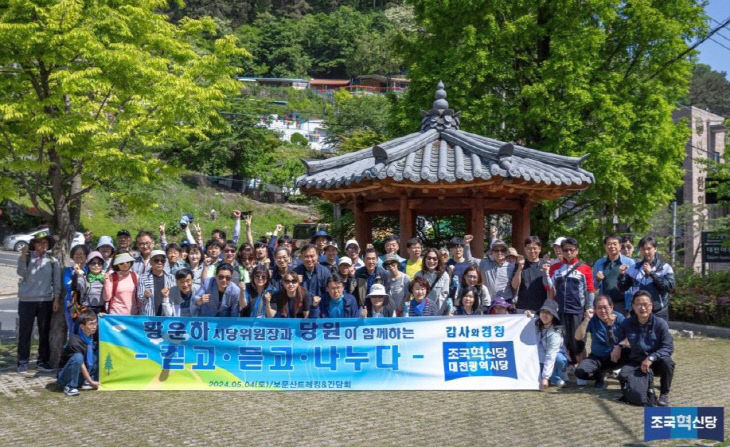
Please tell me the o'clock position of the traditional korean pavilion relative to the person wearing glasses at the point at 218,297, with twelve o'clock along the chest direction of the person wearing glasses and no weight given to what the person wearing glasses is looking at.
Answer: The traditional korean pavilion is roughly at 8 o'clock from the person wearing glasses.

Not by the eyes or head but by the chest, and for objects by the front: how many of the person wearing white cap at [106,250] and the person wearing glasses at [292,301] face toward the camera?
2

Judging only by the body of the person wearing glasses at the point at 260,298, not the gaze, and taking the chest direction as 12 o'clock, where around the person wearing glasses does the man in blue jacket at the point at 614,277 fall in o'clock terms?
The man in blue jacket is roughly at 9 o'clock from the person wearing glasses.

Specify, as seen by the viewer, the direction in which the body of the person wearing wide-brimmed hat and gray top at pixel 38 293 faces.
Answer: toward the camera

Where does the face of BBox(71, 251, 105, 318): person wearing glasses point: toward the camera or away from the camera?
toward the camera

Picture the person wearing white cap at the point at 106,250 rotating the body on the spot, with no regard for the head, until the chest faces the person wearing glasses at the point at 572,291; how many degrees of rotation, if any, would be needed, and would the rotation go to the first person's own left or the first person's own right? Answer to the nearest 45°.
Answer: approximately 45° to the first person's own left

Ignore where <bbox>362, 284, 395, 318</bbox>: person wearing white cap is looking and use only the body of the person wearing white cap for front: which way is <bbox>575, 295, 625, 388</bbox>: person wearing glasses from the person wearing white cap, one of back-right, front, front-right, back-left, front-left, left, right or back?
left

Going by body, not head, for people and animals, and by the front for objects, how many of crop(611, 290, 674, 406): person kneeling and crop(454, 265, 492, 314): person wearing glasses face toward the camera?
2

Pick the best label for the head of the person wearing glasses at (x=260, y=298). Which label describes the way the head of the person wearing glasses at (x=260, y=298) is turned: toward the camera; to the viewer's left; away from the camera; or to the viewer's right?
toward the camera

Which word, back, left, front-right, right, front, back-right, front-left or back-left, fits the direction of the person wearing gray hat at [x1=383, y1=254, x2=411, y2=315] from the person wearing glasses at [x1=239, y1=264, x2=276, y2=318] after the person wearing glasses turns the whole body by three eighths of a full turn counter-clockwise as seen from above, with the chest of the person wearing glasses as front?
front-right

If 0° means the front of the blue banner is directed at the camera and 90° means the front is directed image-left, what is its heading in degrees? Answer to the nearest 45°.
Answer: approximately 0°

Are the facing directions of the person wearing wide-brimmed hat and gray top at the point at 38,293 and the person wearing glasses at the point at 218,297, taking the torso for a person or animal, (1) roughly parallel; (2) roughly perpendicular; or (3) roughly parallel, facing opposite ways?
roughly parallel

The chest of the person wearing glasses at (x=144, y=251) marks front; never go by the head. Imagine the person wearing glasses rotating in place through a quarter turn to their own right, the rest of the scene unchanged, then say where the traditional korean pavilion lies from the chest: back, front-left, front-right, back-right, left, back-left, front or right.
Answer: back

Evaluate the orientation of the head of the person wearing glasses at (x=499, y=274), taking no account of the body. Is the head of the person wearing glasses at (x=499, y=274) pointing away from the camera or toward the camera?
toward the camera

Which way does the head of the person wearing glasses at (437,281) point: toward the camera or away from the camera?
toward the camera

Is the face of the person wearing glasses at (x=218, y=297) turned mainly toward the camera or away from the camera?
toward the camera

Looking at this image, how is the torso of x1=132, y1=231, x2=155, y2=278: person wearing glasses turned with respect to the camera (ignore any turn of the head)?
toward the camera

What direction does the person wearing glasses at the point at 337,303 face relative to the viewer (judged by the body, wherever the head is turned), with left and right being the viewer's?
facing the viewer

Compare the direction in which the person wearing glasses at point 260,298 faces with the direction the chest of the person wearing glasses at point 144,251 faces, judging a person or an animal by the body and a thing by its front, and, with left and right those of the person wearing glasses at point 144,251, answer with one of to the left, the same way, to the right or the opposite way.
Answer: the same way

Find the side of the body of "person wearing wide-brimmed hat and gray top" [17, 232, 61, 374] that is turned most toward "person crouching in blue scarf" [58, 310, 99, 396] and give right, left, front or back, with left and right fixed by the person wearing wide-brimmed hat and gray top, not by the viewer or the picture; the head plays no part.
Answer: front

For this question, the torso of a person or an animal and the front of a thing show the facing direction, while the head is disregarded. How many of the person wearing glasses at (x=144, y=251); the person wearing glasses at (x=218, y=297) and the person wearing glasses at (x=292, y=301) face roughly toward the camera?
3

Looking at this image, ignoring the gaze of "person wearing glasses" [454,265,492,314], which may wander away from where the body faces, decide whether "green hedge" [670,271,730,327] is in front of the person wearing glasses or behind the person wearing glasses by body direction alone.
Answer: behind

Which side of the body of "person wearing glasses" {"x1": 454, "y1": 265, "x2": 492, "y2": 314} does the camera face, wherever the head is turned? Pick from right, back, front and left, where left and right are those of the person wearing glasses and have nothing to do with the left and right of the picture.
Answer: front
